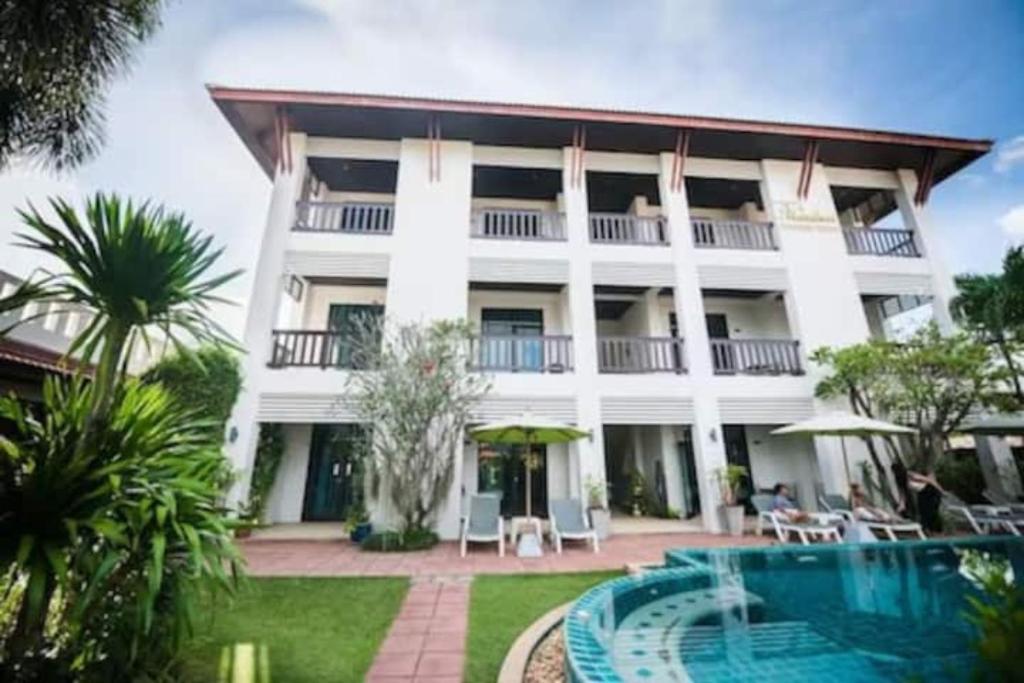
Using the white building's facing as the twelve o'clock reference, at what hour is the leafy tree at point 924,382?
The leafy tree is roughly at 9 o'clock from the white building.

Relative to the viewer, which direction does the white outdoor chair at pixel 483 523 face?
toward the camera

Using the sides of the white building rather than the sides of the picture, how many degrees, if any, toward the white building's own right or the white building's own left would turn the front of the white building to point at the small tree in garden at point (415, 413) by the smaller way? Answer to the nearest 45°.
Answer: approximately 45° to the white building's own right

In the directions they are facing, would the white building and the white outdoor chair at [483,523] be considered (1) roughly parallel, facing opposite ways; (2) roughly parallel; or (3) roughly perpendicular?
roughly parallel

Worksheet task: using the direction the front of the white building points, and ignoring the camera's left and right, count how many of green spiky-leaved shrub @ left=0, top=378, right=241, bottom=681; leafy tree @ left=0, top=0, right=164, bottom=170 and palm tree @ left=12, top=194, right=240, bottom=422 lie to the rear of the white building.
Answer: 0

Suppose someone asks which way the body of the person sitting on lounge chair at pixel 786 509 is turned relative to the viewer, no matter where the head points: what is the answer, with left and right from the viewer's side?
facing the viewer and to the right of the viewer

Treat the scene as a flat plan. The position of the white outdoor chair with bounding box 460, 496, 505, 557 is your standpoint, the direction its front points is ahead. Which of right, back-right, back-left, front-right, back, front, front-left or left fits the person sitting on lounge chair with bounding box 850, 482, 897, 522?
left

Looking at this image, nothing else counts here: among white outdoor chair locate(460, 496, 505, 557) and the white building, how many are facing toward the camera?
2

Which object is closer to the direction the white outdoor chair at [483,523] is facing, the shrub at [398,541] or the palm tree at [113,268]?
the palm tree

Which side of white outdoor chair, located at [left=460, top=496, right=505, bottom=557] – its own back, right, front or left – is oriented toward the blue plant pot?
right

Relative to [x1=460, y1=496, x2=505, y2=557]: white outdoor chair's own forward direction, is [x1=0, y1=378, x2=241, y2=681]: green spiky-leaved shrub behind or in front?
in front

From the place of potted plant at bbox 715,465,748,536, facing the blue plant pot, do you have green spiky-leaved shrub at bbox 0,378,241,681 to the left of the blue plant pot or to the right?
left

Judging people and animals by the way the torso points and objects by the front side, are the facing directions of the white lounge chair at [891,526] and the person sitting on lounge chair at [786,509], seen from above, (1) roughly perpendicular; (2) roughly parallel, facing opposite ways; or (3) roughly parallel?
roughly parallel

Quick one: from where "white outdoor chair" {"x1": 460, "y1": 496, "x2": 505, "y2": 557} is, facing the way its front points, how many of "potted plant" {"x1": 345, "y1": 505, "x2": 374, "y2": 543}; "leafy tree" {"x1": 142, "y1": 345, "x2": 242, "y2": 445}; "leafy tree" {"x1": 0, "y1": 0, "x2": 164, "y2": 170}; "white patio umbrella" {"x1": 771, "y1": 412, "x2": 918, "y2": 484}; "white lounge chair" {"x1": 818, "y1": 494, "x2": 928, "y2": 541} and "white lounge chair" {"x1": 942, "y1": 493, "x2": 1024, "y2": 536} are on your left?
3

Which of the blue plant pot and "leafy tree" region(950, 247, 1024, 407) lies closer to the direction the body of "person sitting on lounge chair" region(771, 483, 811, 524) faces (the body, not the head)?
the leafy tree

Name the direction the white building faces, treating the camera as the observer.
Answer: facing the viewer
